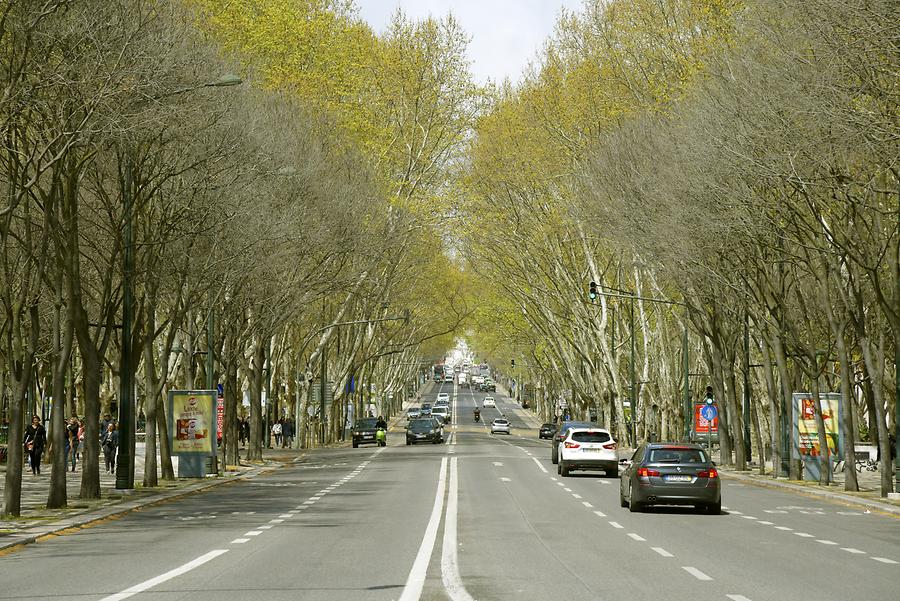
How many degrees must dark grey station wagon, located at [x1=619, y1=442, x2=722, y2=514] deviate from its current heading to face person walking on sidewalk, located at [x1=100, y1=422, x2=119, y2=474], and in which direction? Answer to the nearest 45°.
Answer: approximately 45° to its left

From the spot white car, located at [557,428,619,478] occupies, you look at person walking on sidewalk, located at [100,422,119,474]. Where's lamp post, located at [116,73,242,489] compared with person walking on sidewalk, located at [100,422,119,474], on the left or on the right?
left

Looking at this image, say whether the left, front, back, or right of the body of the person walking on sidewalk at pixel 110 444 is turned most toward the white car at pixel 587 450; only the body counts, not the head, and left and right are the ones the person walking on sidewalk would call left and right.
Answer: left

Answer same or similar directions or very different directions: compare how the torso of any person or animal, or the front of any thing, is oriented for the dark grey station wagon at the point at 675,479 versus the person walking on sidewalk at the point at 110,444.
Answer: very different directions

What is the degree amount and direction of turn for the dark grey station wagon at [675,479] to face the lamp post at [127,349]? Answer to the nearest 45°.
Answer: approximately 90° to its left

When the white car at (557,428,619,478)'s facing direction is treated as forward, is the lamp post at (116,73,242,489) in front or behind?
behind

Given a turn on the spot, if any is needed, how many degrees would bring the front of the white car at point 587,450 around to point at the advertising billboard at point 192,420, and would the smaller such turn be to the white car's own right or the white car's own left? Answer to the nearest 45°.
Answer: approximately 135° to the white car's own left

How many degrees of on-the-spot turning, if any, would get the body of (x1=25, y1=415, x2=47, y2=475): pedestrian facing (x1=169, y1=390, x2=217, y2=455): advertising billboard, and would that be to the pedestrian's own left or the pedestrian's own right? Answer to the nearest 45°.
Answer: approximately 45° to the pedestrian's own left

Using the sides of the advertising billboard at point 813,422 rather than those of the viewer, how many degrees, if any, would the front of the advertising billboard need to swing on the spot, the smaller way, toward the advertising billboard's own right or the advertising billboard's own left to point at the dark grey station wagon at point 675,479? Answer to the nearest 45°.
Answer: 0° — it already faces it

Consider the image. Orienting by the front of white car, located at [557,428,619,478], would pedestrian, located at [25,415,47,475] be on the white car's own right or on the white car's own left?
on the white car's own left
